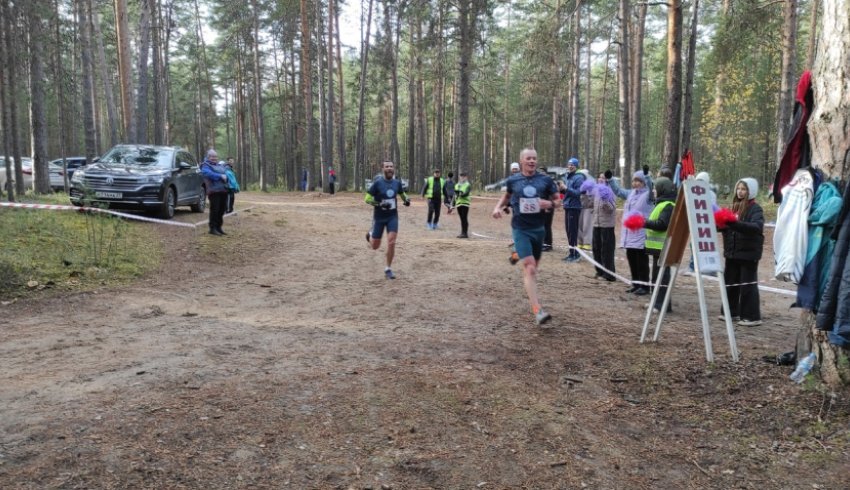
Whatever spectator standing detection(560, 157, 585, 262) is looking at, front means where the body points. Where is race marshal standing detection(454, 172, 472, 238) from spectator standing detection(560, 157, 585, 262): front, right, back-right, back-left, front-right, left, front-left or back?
right

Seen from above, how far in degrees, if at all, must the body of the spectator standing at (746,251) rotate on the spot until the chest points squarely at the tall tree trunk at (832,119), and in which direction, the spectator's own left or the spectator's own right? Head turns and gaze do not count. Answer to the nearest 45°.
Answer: approximately 45° to the spectator's own left

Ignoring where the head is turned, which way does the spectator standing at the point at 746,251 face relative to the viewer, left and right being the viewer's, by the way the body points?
facing the viewer and to the left of the viewer

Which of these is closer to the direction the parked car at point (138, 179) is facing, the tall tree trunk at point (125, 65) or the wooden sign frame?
the wooden sign frame

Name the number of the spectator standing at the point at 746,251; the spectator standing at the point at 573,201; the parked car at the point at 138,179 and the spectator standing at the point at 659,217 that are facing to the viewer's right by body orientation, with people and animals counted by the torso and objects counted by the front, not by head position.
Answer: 0

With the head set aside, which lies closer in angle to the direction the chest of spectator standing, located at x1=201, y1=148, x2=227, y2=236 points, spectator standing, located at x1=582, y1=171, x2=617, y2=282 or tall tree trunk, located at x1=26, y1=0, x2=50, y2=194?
the spectator standing

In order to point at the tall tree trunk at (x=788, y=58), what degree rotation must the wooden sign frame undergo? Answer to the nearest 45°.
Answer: approximately 135° to its left

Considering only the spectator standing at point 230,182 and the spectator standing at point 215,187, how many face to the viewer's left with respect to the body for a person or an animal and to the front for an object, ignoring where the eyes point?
0

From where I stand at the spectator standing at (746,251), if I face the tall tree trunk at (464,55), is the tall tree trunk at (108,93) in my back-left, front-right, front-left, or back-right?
front-left

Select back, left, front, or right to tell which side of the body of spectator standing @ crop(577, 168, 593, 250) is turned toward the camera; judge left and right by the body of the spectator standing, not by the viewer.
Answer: left

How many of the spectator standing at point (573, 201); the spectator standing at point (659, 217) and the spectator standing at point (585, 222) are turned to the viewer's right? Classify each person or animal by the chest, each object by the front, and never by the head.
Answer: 0

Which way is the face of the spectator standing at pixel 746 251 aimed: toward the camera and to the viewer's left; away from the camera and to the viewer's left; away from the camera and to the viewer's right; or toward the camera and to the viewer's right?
toward the camera and to the viewer's left

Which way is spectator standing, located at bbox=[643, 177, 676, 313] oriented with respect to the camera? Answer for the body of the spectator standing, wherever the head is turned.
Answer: to the viewer's left

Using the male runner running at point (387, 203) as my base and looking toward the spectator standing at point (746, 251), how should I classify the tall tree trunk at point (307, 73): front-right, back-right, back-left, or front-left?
back-left

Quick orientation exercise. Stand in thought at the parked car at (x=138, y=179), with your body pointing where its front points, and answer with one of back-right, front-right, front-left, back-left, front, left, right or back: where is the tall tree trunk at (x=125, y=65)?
back-right
